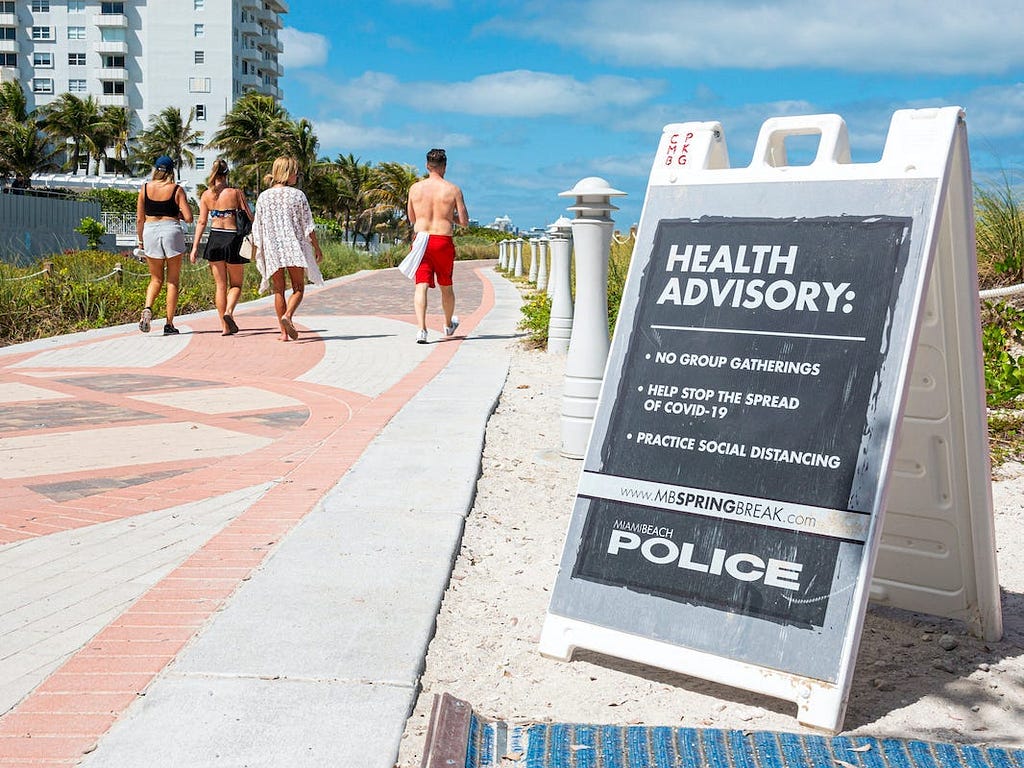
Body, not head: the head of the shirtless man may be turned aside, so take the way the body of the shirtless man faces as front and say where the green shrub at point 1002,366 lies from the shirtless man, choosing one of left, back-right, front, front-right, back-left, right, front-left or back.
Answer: back-right

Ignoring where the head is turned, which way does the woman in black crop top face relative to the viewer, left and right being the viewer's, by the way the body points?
facing away from the viewer

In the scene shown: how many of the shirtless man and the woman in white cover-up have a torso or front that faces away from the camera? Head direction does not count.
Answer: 2

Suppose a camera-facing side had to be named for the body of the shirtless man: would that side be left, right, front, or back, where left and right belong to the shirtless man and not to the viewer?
back

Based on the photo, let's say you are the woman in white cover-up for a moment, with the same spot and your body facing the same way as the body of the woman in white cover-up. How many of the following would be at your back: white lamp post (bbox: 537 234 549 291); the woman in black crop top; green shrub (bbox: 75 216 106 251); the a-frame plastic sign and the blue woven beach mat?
2

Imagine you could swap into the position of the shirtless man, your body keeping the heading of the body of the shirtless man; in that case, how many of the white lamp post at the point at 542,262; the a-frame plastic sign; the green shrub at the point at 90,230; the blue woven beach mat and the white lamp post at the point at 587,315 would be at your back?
3

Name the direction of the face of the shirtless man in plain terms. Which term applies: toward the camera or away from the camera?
away from the camera

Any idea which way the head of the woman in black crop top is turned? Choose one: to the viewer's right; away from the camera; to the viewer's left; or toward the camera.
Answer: away from the camera

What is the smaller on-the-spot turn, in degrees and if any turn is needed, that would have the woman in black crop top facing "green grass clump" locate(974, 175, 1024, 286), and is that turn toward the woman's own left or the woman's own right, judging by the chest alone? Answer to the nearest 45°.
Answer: approximately 135° to the woman's own right

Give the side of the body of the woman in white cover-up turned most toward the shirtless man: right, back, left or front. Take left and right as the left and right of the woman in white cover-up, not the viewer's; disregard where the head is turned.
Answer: right

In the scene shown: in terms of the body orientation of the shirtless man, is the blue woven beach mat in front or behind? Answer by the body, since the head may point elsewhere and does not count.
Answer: behind

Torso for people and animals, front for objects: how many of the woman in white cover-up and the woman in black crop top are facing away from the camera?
2

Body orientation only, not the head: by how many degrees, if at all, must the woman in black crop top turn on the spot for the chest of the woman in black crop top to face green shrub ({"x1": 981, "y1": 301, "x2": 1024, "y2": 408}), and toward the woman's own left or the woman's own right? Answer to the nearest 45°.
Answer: approximately 135° to the woman's own right

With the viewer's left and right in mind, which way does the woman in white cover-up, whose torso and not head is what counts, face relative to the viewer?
facing away from the viewer
